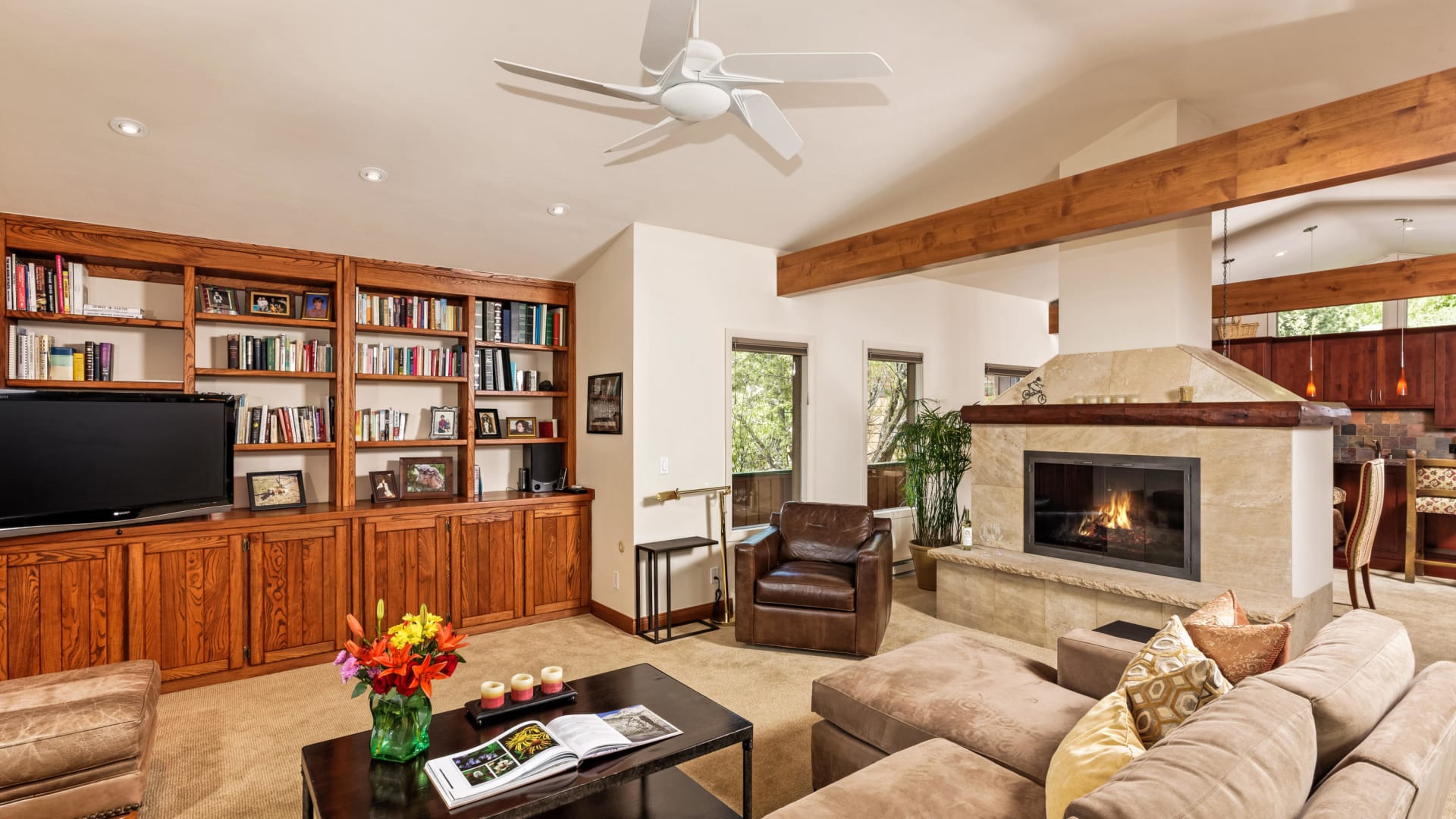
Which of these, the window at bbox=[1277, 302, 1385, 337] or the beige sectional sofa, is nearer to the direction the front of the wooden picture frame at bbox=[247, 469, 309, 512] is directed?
the beige sectional sofa

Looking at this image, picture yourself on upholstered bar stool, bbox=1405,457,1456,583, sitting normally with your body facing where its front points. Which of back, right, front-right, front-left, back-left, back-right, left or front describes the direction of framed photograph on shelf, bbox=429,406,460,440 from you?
back-left

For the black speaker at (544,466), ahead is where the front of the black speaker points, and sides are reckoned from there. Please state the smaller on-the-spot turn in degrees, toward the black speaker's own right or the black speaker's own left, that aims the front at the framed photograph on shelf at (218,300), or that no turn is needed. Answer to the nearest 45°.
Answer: approximately 90° to the black speaker's own right

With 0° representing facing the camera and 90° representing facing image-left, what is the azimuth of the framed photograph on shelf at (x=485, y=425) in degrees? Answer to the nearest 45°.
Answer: approximately 0°

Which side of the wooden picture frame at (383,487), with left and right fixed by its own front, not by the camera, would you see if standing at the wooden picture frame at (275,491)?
right

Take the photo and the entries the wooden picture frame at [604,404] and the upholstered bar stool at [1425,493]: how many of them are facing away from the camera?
1

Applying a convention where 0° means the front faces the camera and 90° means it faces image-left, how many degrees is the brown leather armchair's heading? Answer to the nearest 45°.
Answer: approximately 0°

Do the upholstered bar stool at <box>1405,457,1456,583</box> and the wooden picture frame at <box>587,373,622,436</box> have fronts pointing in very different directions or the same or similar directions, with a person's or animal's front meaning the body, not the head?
very different directions

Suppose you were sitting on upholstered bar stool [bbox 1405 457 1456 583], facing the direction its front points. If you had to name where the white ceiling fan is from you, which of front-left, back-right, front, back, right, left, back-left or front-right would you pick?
back

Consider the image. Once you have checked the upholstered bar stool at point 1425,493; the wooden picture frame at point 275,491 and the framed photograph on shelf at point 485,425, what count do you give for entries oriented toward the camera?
2
